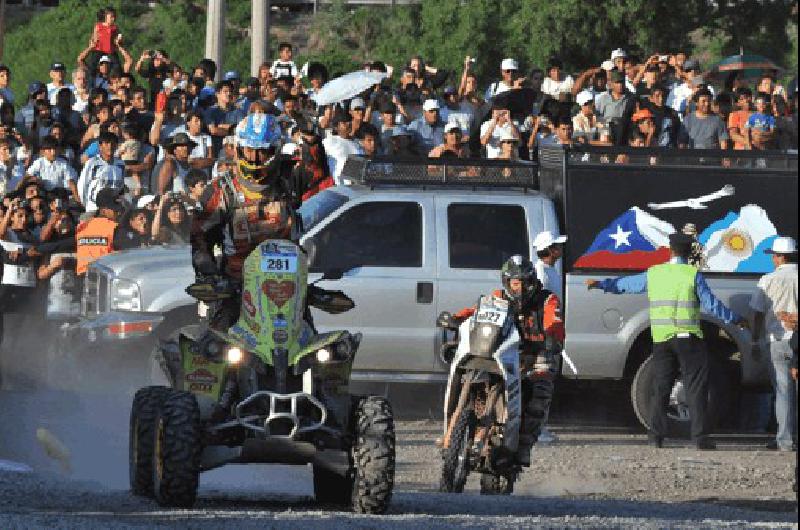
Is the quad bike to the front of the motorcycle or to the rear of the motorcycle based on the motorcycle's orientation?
to the front

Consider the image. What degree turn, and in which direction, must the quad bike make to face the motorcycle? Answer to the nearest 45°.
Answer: approximately 135° to its left

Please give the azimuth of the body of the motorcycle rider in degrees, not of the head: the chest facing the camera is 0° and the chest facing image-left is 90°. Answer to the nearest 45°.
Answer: approximately 45°

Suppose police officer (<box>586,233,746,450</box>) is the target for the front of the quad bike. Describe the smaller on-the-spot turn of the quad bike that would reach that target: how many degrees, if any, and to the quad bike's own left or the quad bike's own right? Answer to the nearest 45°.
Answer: approximately 135° to the quad bike's own left

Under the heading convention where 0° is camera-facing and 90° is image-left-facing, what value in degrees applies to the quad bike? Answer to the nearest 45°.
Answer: approximately 0°

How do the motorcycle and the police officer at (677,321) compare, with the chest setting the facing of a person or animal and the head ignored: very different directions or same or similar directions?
very different directions

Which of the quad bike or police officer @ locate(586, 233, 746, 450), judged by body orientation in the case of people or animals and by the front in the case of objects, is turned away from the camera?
the police officer
